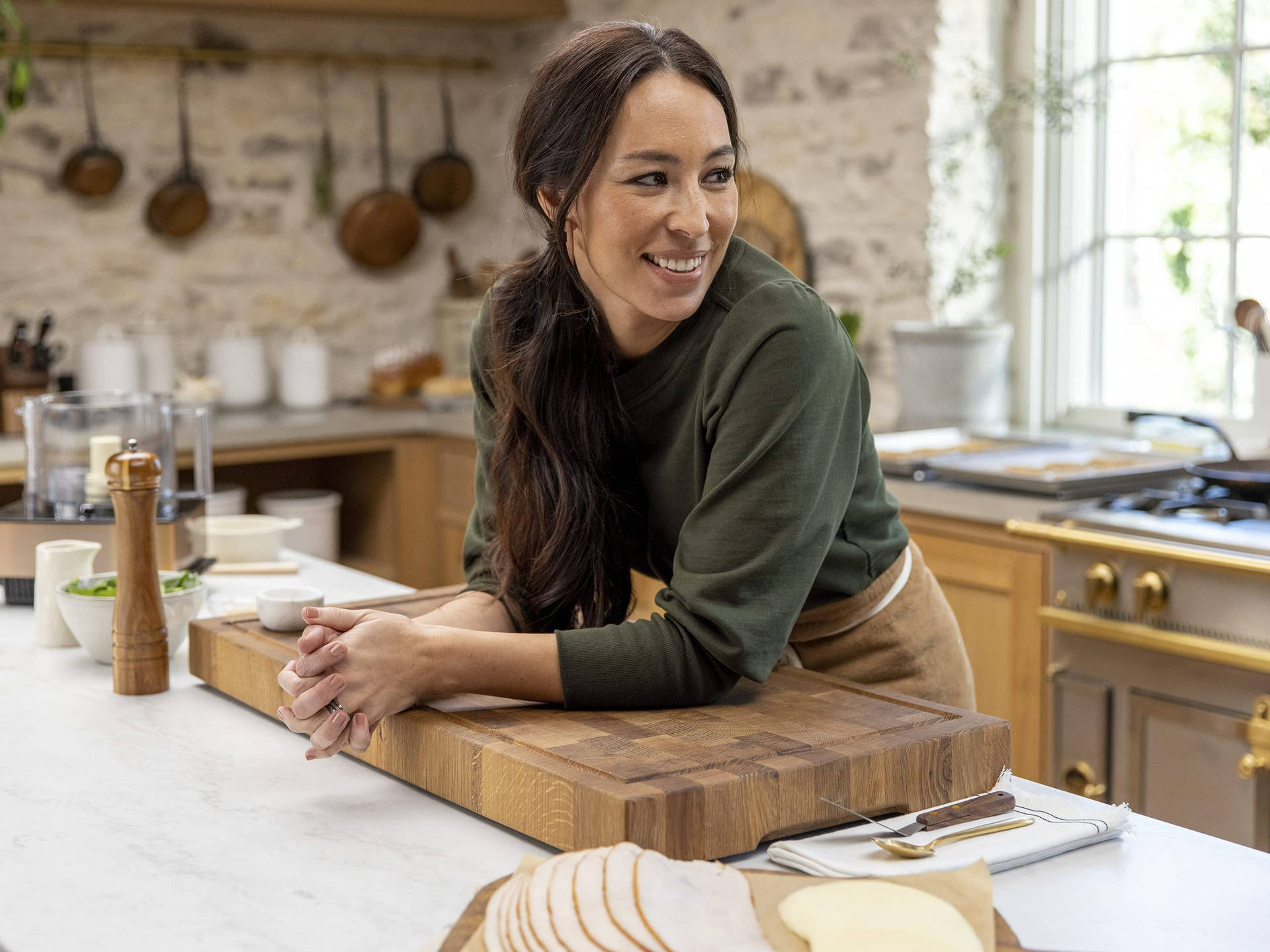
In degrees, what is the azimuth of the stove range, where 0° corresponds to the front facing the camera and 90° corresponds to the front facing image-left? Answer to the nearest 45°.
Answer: approximately 45°

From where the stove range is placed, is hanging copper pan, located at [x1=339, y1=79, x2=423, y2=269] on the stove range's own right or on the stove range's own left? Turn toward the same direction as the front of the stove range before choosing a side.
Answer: on the stove range's own right

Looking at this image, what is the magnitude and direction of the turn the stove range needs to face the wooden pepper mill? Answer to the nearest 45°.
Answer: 0° — it already faces it

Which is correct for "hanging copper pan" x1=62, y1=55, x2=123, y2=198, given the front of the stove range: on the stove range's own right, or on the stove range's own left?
on the stove range's own right

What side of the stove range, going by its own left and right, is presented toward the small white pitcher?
front

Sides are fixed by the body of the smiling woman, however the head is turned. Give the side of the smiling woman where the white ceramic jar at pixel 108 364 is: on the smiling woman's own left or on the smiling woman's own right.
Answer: on the smiling woman's own right

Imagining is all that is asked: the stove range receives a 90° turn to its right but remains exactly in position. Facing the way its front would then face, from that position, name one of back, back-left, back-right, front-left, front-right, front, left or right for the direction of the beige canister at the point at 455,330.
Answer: front

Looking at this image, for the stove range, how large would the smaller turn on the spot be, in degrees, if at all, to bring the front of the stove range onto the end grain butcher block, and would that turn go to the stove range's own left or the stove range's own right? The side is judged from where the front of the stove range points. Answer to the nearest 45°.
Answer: approximately 45° to the stove range's own left

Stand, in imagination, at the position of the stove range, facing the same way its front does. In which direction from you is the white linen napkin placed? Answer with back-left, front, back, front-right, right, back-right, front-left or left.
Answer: front-left

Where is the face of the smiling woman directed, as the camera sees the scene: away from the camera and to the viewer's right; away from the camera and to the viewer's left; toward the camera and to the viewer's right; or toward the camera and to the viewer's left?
toward the camera and to the viewer's right

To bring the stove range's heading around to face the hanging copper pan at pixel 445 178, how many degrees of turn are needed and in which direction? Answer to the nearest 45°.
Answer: approximately 90° to its right
